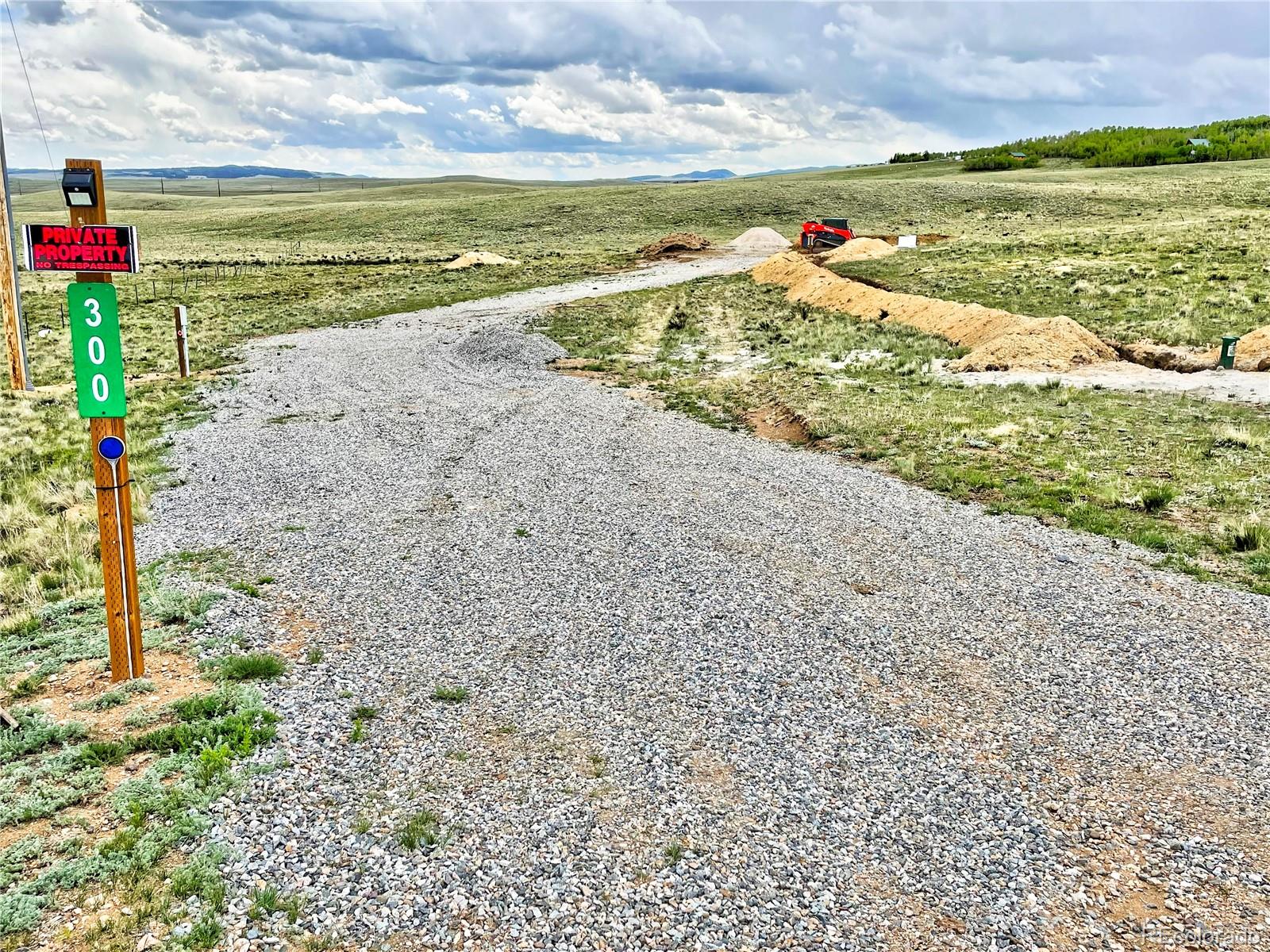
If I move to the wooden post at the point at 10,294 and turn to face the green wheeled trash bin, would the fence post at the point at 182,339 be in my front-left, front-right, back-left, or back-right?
front-left

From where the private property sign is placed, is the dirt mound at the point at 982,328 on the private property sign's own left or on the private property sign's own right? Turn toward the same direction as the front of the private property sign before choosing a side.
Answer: on the private property sign's own left

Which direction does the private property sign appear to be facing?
toward the camera

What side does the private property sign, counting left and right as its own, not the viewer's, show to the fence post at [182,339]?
back

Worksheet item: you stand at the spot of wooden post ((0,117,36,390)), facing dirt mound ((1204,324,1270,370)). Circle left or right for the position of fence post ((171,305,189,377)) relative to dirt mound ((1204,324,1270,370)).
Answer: left

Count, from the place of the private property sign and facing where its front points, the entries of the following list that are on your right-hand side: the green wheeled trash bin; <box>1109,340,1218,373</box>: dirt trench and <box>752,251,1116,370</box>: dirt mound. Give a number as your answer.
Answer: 0

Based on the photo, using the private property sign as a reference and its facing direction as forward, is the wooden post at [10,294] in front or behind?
behind
